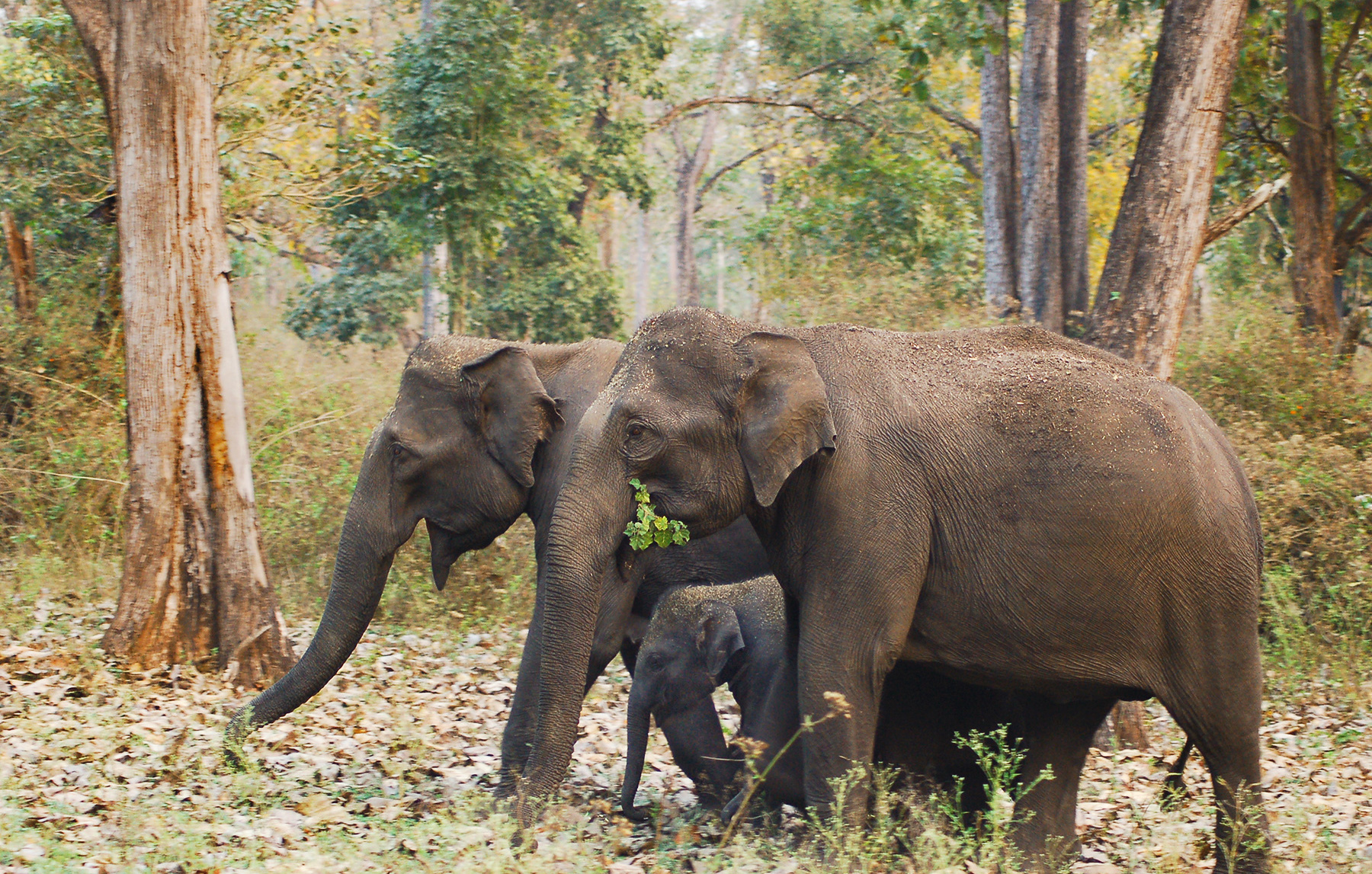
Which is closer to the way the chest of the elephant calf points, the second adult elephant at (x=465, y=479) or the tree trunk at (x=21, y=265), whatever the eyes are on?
the second adult elephant

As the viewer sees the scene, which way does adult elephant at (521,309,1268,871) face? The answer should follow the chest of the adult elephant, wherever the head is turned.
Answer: to the viewer's left

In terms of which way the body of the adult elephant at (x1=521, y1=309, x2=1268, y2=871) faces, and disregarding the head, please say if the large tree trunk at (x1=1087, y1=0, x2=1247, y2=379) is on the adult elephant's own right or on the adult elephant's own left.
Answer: on the adult elephant's own right

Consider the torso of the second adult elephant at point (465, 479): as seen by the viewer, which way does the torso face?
to the viewer's left

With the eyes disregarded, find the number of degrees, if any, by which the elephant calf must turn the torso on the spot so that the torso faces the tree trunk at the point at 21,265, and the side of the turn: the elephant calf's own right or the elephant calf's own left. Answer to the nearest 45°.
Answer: approximately 45° to the elephant calf's own right

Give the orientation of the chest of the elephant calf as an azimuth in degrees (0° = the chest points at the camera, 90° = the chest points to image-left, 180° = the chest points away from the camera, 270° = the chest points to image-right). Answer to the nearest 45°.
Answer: approximately 90°

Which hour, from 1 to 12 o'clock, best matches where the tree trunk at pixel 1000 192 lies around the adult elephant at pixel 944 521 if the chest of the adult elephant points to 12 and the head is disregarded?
The tree trunk is roughly at 3 o'clock from the adult elephant.

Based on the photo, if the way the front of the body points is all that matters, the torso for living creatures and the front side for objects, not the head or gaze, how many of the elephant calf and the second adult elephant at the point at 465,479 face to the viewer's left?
2

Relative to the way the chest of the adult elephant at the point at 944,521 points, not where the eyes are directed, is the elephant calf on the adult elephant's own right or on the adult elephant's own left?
on the adult elephant's own right
